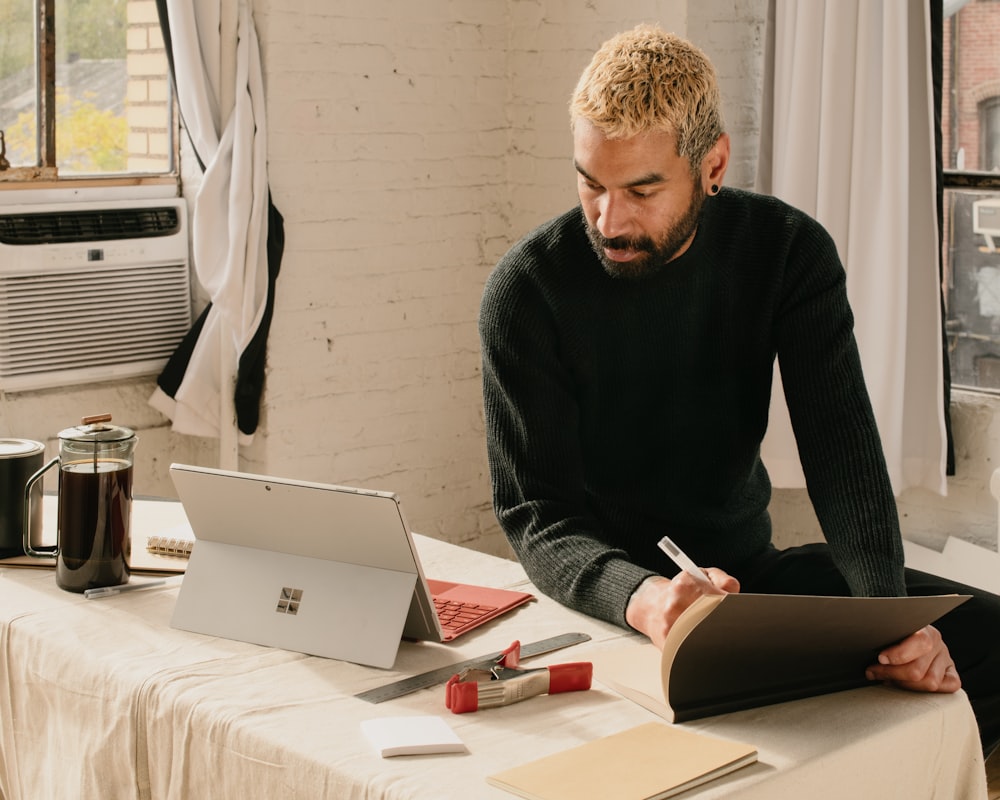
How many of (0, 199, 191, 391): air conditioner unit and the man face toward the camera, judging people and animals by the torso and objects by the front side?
2

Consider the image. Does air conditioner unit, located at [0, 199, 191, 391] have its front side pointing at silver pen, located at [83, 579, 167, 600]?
yes

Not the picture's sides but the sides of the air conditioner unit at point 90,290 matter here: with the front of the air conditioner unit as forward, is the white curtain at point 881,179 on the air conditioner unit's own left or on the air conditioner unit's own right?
on the air conditioner unit's own left

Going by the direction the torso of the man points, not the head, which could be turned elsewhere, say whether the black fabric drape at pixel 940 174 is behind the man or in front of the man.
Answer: behind

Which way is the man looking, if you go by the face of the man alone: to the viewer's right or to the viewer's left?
to the viewer's left

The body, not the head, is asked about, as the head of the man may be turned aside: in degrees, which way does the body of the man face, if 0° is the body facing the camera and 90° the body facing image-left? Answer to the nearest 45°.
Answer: approximately 0°

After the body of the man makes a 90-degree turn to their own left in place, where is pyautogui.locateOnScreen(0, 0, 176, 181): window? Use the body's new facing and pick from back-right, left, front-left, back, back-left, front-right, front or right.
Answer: back-left
